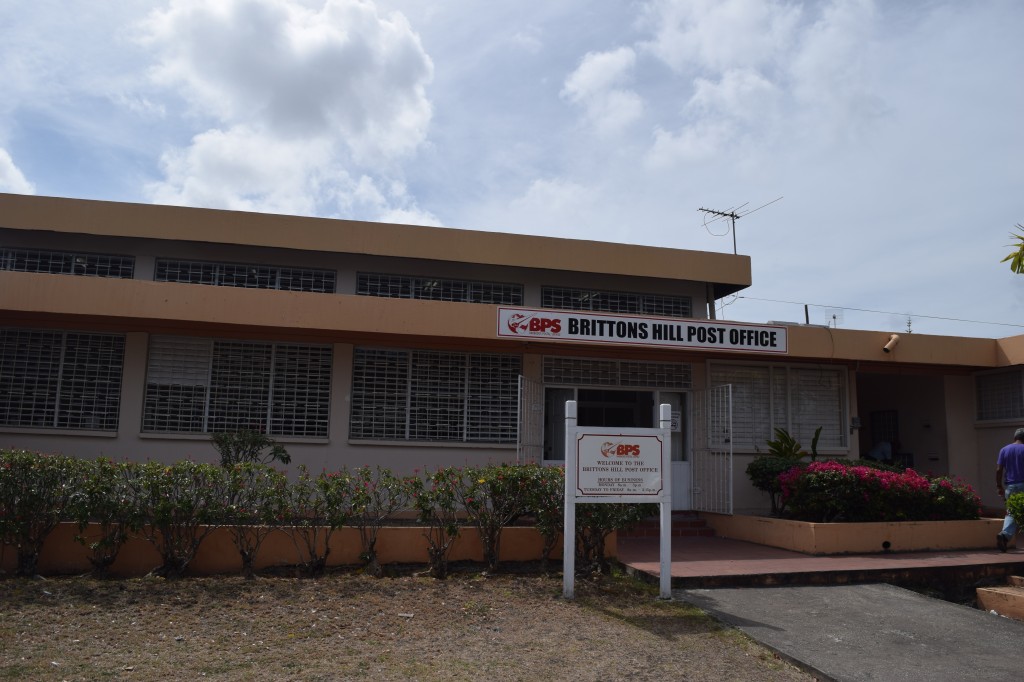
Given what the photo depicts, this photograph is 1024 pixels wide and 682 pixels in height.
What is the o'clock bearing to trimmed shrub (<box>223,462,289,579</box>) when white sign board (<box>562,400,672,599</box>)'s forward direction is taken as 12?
The trimmed shrub is roughly at 3 o'clock from the white sign board.

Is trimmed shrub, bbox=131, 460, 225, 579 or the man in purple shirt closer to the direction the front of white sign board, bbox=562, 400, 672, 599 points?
the trimmed shrub

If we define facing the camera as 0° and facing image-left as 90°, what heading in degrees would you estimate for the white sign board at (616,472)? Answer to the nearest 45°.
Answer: approximately 0°

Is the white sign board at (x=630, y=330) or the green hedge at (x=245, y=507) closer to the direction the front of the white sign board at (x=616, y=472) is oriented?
the green hedge

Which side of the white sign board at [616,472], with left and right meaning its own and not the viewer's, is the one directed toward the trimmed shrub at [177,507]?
right

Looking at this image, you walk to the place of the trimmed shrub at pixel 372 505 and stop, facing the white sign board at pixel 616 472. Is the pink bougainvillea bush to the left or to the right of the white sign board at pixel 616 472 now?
left

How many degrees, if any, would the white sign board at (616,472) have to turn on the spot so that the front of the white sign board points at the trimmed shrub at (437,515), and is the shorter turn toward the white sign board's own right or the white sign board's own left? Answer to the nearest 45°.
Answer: approximately 90° to the white sign board's own right

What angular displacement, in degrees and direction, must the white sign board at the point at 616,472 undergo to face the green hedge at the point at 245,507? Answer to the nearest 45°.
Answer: approximately 90° to its right

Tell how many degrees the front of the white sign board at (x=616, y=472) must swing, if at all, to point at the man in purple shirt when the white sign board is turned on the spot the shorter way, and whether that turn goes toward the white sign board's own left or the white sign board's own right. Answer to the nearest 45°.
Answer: approximately 135° to the white sign board's own left

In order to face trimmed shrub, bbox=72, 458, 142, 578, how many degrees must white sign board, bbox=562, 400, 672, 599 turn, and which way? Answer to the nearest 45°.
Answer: approximately 90° to its right

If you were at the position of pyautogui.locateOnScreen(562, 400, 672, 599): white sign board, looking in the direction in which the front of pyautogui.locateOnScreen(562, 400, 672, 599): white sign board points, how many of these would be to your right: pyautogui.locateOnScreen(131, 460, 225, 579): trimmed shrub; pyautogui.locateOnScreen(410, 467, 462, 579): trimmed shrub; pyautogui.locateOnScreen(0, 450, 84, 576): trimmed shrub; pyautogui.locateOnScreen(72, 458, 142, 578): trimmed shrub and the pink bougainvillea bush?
4

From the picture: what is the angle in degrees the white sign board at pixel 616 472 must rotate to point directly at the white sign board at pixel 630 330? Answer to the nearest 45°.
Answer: approximately 180°

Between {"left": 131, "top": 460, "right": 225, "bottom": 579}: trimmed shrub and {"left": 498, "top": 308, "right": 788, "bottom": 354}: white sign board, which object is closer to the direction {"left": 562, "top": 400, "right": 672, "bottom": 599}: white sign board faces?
the trimmed shrub

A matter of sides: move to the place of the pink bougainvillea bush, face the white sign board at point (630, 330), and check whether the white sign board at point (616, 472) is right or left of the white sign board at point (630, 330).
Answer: left

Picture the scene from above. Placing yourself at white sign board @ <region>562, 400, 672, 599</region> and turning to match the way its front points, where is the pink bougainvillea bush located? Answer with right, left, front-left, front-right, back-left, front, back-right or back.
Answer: back-left
